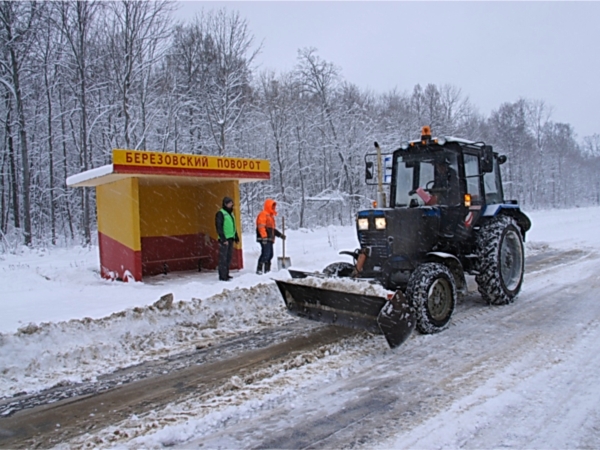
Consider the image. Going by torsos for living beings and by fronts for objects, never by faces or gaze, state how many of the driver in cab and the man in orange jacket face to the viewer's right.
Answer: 1

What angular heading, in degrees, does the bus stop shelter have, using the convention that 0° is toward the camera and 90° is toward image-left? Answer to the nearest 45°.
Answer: approximately 315°

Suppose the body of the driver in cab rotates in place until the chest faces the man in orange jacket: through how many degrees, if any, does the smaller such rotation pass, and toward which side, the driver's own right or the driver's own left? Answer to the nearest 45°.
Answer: approximately 90° to the driver's own right

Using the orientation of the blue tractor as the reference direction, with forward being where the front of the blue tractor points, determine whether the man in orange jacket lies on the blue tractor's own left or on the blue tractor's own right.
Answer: on the blue tractor's own right

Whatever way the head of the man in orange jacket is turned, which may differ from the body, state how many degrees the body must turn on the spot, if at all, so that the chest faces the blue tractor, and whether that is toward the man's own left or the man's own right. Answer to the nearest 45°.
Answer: approximately 45° to the man's own right

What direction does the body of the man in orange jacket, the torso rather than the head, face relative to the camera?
to the viewer's right

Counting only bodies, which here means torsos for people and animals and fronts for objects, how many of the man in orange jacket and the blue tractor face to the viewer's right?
1

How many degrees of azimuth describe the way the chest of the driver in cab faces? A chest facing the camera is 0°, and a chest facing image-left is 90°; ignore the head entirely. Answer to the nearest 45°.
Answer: approximately 45°

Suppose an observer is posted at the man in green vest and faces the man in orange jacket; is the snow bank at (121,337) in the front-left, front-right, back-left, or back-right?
back-right

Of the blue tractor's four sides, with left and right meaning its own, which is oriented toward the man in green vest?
right

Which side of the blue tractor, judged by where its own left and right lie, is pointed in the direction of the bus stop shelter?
right

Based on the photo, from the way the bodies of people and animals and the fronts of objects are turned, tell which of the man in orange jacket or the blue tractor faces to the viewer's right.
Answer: the man in orange jacket
